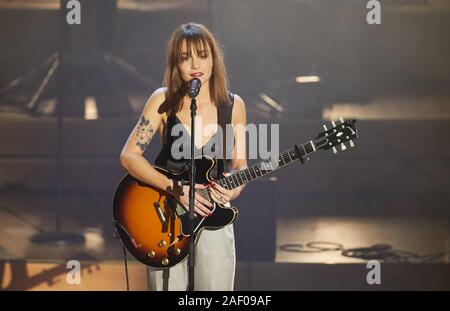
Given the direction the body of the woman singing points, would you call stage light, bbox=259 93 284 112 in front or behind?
behind

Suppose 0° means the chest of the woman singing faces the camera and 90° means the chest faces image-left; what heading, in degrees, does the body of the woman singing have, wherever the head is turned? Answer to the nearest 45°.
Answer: approximately 0°
